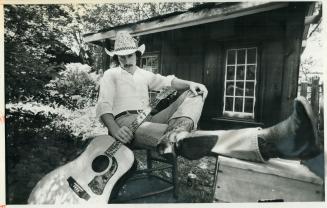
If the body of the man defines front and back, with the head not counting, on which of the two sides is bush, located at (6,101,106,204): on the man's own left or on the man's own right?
on the man's own right

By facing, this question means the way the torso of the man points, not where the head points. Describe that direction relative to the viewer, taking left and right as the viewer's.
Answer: facing the viewer and to the right of the viewer

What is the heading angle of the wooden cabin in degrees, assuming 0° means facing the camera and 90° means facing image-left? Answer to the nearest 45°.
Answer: approximately 45°

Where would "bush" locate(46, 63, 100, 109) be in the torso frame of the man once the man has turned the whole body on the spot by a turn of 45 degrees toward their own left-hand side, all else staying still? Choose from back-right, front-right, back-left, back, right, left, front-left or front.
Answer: back

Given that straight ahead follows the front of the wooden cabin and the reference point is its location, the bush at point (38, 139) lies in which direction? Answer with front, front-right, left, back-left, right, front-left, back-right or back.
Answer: front-right

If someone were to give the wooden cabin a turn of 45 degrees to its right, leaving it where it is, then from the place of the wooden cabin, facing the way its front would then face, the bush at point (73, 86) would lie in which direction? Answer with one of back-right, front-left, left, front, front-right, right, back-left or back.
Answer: front
